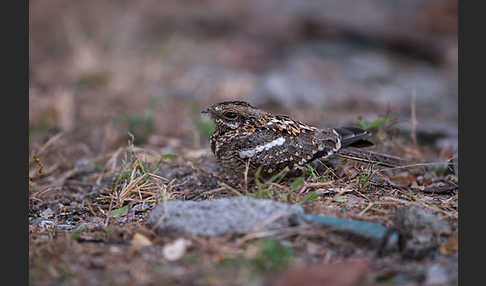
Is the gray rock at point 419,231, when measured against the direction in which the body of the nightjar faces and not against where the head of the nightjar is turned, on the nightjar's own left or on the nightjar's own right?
on the nightjar's own left

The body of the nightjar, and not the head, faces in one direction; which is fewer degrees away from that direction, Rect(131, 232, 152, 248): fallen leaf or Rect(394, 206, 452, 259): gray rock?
the fallen leaf

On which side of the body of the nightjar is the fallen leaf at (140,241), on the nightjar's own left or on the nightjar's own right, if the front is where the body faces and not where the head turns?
on the nightjar's own left

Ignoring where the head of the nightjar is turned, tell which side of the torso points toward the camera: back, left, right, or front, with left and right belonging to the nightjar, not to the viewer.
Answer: left

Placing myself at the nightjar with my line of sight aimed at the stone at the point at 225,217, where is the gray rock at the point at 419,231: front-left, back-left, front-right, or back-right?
front-left

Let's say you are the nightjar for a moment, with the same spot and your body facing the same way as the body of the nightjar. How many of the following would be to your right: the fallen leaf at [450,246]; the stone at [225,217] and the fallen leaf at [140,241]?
0

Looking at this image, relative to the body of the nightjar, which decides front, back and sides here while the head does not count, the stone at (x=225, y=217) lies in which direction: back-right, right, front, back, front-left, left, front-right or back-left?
left
